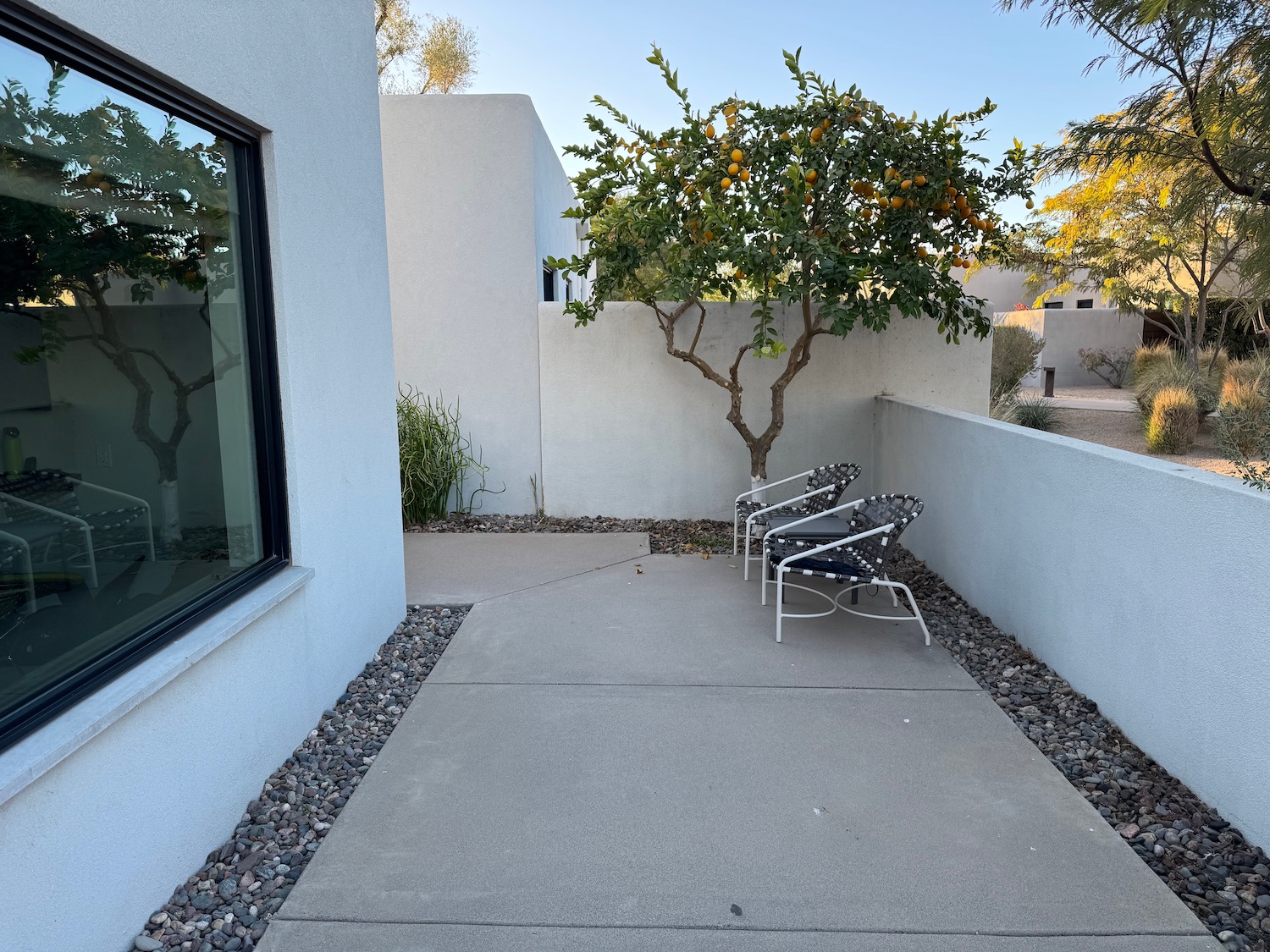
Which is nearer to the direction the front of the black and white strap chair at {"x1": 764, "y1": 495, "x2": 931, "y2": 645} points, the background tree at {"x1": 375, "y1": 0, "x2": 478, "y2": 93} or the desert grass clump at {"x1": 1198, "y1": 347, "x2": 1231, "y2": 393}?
the background tree

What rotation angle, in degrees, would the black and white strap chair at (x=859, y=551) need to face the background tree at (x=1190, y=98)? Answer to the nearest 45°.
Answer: approximately 135° to its right

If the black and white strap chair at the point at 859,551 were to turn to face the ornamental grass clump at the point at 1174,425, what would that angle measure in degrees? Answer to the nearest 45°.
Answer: approximately 135° to its right

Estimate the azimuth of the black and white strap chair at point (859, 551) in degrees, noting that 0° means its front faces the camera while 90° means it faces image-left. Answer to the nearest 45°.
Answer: approximately 90°

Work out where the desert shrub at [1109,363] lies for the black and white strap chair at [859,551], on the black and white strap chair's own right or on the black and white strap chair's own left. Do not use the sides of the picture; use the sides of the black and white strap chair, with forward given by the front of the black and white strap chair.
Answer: on the black and white strap chair's own right

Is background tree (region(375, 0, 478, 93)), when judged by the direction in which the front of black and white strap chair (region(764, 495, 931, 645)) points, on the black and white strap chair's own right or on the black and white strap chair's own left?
on the black and white strap chair's own right

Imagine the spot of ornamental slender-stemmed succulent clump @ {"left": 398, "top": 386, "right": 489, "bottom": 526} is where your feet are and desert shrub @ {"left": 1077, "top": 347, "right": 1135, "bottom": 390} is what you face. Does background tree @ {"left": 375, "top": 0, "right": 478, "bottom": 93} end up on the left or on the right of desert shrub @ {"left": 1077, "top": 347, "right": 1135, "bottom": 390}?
left

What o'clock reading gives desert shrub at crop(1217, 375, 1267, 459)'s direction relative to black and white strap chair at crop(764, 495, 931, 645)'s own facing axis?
The desert shrub is roughly at 4 o'clock from the black and white strap chair.

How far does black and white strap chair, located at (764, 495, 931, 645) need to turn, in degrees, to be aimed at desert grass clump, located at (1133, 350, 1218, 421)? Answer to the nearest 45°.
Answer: approximately 135° to its right

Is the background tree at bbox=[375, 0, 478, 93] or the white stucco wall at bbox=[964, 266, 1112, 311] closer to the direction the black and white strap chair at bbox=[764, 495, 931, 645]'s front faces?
the background tree

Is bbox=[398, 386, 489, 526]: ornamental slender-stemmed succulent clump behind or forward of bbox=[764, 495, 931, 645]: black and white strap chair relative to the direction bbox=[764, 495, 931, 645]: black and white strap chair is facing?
forward
